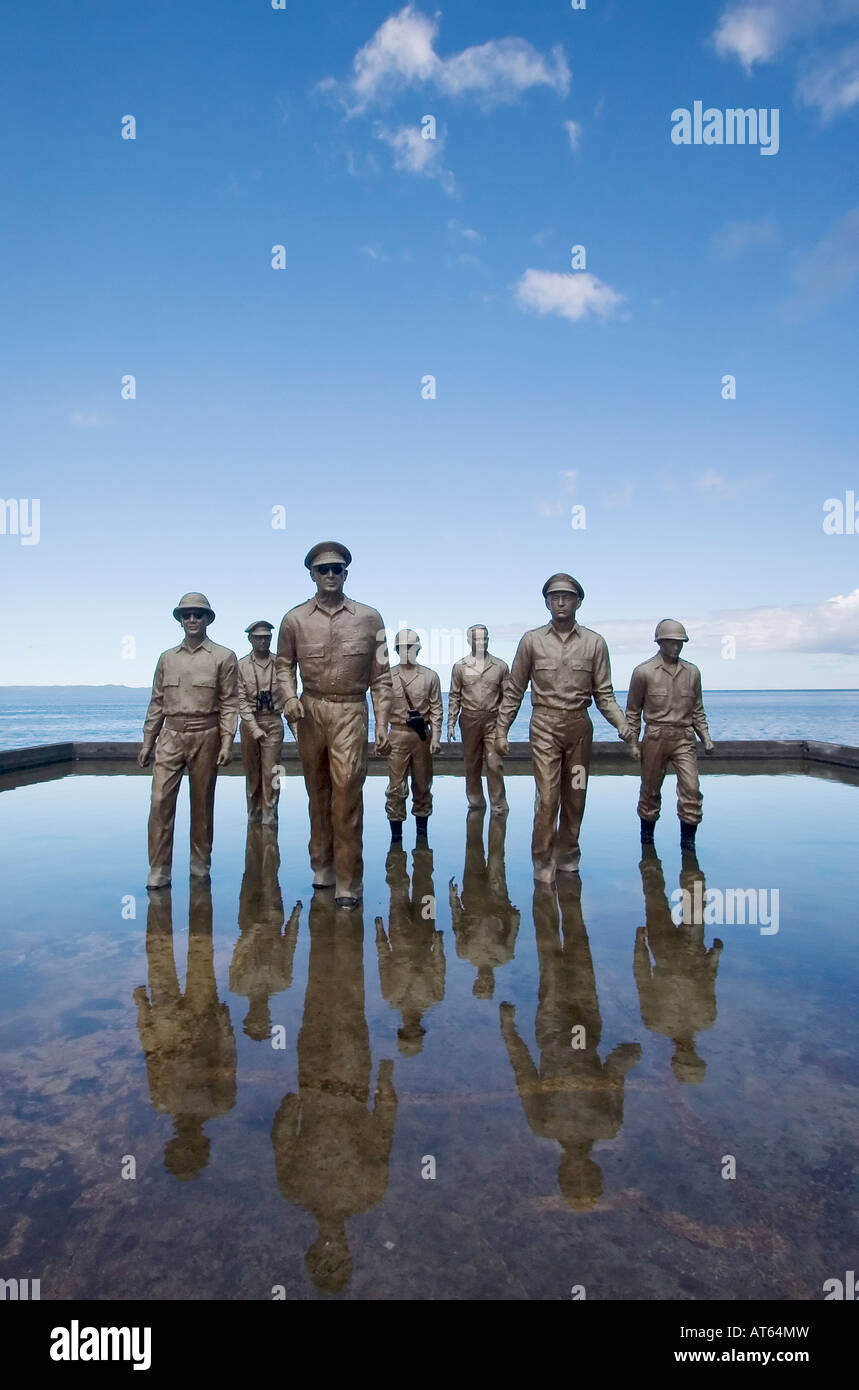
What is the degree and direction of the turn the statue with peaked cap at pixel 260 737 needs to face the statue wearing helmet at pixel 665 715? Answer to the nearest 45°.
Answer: approximately 45° to its left

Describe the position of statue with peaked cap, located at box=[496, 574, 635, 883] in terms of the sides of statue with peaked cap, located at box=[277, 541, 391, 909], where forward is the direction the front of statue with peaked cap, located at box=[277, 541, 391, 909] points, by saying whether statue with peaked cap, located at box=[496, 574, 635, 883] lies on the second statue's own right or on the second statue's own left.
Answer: on the second statue's own left

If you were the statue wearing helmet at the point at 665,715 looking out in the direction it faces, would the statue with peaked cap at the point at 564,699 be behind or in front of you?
in front

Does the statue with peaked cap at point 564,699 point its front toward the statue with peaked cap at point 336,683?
no

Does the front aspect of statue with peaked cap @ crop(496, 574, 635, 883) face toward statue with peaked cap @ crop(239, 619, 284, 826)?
no

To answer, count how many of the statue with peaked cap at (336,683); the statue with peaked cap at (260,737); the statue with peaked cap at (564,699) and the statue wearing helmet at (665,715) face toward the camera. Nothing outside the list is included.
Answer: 4

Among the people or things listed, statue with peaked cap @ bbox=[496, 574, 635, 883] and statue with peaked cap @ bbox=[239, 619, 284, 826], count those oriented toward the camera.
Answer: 2

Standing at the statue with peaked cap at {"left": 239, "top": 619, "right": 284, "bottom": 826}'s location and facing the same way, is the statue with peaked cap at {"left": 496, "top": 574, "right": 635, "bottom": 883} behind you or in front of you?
in front

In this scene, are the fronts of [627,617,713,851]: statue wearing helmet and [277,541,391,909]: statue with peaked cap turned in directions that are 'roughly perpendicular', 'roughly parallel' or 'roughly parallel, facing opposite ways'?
roughly parallel

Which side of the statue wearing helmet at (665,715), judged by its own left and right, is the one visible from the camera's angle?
front

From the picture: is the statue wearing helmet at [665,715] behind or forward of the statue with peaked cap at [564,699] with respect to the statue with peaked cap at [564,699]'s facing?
behind

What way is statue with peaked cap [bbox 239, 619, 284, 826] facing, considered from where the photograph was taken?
facing the viewer

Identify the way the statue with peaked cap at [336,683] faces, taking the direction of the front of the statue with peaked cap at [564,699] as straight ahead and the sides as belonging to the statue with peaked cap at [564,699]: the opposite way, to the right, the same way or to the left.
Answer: the same way

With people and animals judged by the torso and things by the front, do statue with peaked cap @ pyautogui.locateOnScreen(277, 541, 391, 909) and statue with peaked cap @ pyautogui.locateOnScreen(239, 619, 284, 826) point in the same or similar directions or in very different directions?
same or similar directions

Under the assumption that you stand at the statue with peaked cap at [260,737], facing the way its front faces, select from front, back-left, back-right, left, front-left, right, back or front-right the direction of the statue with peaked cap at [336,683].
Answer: front
